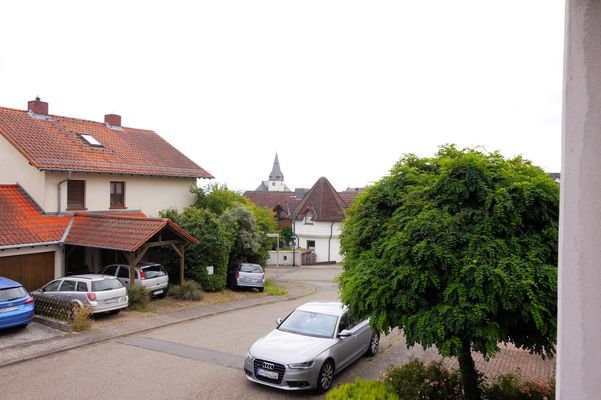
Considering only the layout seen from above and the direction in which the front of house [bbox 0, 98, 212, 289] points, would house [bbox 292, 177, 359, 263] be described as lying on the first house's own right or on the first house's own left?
on the first house's own left

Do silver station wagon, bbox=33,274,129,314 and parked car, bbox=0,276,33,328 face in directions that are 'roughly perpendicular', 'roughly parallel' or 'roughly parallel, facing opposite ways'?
roughly parallel

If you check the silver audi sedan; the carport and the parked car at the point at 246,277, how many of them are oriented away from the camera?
1

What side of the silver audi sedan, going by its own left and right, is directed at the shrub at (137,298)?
right

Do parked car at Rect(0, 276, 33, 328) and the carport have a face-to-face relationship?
no

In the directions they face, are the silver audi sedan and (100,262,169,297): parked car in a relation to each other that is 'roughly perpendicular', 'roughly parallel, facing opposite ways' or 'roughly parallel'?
roughly perpendicular

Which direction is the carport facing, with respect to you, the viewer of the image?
facing the viewer and to the right of the viewer

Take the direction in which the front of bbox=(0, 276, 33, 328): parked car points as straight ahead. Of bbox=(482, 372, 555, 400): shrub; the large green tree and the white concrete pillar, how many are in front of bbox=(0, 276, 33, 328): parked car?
0

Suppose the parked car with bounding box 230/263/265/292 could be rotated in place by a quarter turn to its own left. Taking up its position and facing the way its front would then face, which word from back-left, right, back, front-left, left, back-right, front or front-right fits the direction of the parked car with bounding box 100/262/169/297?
front-left

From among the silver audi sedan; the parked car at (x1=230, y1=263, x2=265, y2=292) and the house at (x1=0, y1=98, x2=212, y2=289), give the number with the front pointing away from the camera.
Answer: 1

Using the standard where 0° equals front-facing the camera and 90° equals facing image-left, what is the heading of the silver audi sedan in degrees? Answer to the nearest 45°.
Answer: approximately 45°

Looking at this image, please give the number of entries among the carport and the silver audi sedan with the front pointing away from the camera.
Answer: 0

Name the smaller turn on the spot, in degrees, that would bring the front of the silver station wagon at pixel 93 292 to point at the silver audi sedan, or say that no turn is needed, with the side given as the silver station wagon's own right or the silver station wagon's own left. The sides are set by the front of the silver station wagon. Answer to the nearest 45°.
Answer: approximately 180°

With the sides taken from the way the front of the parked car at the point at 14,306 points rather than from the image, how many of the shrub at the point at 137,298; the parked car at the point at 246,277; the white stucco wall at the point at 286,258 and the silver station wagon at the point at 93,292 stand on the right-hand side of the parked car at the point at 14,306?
4

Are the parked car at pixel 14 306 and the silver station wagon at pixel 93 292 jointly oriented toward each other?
no

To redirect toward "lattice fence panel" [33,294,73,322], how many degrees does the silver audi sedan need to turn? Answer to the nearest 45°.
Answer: approximately 90° to its right

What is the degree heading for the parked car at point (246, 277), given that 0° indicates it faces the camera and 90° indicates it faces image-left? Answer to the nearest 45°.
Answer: approximately 180°

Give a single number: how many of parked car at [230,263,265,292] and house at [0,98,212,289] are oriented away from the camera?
1

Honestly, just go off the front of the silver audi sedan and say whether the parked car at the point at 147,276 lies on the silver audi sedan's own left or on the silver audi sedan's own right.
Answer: on the silver audi sedan's own right

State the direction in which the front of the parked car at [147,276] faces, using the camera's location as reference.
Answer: facing away from the viewer and to the left of the viewer

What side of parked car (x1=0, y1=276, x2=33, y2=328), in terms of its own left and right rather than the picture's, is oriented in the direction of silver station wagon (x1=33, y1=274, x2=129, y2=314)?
right

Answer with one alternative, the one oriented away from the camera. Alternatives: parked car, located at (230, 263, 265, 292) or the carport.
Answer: the parked car

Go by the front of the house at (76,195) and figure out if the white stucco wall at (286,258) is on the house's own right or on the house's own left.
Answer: on the house's own left

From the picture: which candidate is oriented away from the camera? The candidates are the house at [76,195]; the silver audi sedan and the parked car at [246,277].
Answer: the parked car

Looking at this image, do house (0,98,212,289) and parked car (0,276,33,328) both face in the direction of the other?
no
